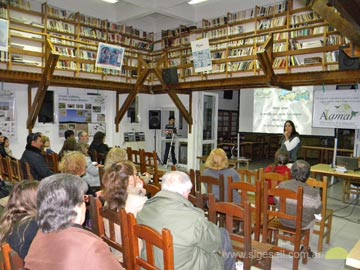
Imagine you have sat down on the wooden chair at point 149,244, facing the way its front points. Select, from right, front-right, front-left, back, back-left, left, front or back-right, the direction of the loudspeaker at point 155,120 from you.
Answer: front-left

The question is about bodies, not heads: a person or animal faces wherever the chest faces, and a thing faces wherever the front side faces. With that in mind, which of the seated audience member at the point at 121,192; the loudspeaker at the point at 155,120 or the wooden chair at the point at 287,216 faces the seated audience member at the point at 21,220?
the loudspeaker

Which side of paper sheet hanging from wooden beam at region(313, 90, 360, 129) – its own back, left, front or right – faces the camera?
front

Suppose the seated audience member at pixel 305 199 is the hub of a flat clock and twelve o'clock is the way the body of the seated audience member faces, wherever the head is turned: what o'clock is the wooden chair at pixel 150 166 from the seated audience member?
The wooden chair is roughly at 10 o'clock from the seated audience member.

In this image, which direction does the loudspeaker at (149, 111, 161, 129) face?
toward the camera

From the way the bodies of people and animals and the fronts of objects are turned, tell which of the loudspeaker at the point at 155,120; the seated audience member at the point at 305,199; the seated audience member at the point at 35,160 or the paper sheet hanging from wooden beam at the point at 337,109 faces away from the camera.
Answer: the seated audience member at the point at 305,199

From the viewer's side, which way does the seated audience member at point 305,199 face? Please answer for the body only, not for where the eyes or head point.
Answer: away from the camera

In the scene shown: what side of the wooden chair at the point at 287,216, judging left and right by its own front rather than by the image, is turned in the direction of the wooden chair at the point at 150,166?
left

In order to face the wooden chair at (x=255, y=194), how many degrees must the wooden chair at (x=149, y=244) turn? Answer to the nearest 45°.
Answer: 0° — it already faces it

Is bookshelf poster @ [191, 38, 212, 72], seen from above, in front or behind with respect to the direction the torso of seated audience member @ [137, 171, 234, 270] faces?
in front

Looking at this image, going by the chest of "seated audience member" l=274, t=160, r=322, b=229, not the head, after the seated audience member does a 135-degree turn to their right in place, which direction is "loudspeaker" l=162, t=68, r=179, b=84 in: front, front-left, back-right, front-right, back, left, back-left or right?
back

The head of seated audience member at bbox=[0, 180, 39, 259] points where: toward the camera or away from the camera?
away from the camera

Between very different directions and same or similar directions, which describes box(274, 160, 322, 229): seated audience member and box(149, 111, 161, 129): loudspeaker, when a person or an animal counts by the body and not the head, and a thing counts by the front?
very different directions

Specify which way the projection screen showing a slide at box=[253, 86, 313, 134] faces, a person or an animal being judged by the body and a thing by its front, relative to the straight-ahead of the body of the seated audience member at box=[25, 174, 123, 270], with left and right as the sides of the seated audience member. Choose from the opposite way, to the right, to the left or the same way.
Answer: the opposite way

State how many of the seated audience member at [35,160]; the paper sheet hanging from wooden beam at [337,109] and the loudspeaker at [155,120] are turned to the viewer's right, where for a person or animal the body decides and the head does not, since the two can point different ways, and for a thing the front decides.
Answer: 1

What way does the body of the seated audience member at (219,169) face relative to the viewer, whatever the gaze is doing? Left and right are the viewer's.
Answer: facing away from the viewer

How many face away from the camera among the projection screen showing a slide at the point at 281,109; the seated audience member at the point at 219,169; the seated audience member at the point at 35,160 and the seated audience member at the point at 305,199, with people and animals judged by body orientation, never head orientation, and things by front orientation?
2

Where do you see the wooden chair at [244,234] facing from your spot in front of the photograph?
facing away from the viewer and to the right of the viewer

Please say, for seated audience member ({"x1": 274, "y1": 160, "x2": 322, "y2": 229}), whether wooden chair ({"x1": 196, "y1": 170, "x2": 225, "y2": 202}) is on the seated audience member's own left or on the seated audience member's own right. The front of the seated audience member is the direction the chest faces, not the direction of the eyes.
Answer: on the seated audience member's own left
